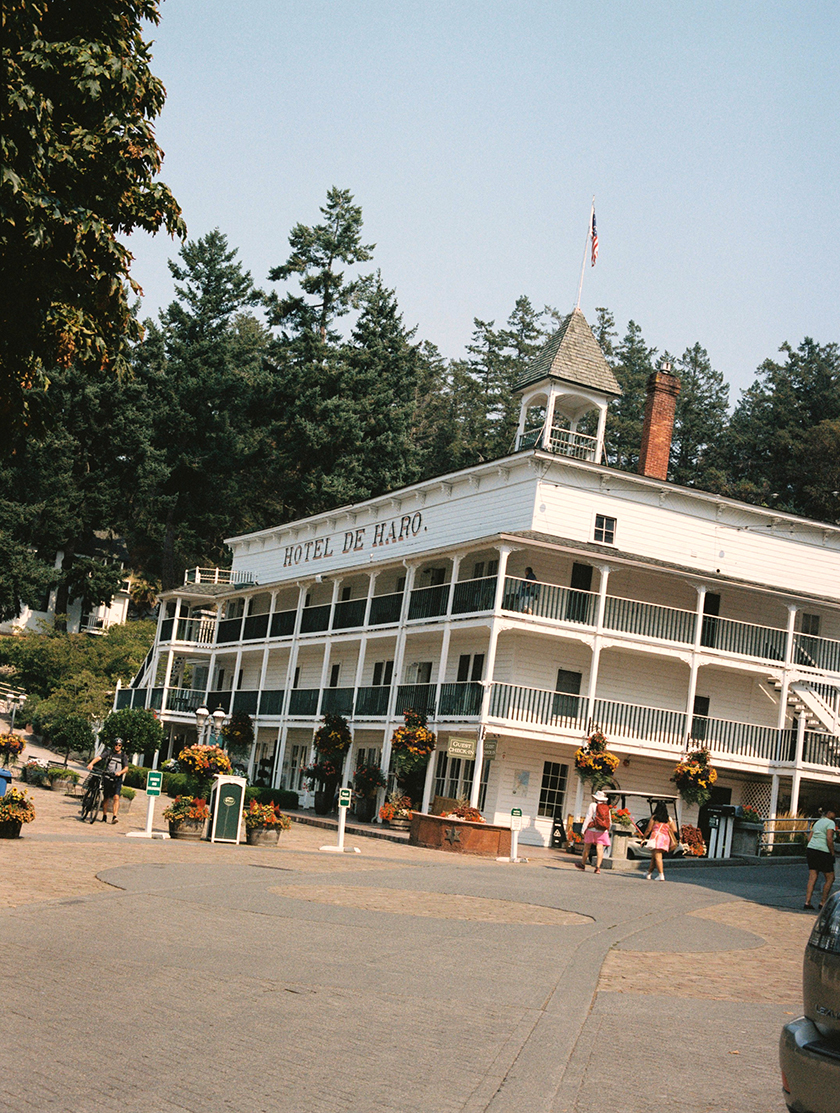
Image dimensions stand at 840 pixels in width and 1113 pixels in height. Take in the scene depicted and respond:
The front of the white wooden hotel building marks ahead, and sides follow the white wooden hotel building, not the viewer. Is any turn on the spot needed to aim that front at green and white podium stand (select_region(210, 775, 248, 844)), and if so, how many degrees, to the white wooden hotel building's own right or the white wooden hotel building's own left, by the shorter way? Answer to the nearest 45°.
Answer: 0° — it already faces it

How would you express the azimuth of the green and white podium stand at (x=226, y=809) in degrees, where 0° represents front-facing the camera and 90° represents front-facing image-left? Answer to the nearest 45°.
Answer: approximately 0°

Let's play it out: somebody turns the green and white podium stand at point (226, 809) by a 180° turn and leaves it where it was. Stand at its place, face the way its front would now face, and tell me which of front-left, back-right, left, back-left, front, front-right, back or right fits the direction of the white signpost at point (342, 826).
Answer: right

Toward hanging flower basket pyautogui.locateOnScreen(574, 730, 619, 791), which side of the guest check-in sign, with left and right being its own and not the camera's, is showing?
left

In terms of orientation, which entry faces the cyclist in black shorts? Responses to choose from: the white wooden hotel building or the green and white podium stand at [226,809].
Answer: the white wooden hotel building

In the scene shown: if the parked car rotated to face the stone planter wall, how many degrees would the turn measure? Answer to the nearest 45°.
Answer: approximately 45° to its left

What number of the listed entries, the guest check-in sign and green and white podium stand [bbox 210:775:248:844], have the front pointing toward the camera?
2

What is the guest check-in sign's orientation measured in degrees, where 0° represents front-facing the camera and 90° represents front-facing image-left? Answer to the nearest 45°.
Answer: approximately 0°

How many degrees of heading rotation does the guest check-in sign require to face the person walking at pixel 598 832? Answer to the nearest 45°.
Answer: approximately 45° to its left

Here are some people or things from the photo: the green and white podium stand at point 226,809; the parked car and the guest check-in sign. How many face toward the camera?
2

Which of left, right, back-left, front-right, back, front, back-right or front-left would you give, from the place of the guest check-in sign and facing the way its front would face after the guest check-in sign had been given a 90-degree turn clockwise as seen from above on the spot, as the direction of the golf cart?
back

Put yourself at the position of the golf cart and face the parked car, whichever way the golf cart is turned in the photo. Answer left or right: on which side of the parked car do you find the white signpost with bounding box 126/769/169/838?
right

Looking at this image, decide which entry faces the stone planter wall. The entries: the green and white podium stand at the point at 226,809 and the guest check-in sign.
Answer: the guest check-in sign

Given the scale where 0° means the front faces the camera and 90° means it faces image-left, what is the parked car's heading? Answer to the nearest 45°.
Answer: approximately 225°

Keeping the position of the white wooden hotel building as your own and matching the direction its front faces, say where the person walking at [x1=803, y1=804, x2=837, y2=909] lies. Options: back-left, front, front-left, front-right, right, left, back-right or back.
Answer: front-left
